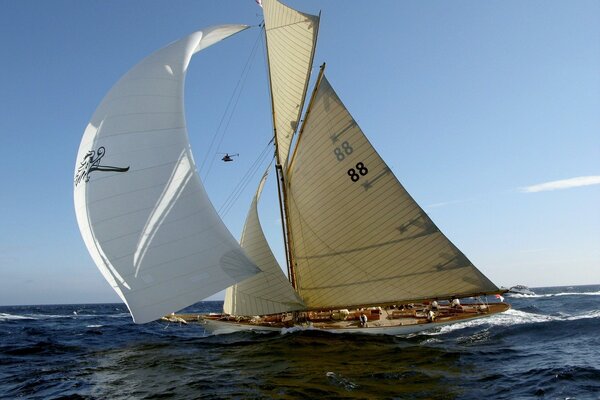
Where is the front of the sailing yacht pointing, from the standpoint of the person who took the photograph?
facing to the left of the viewer
